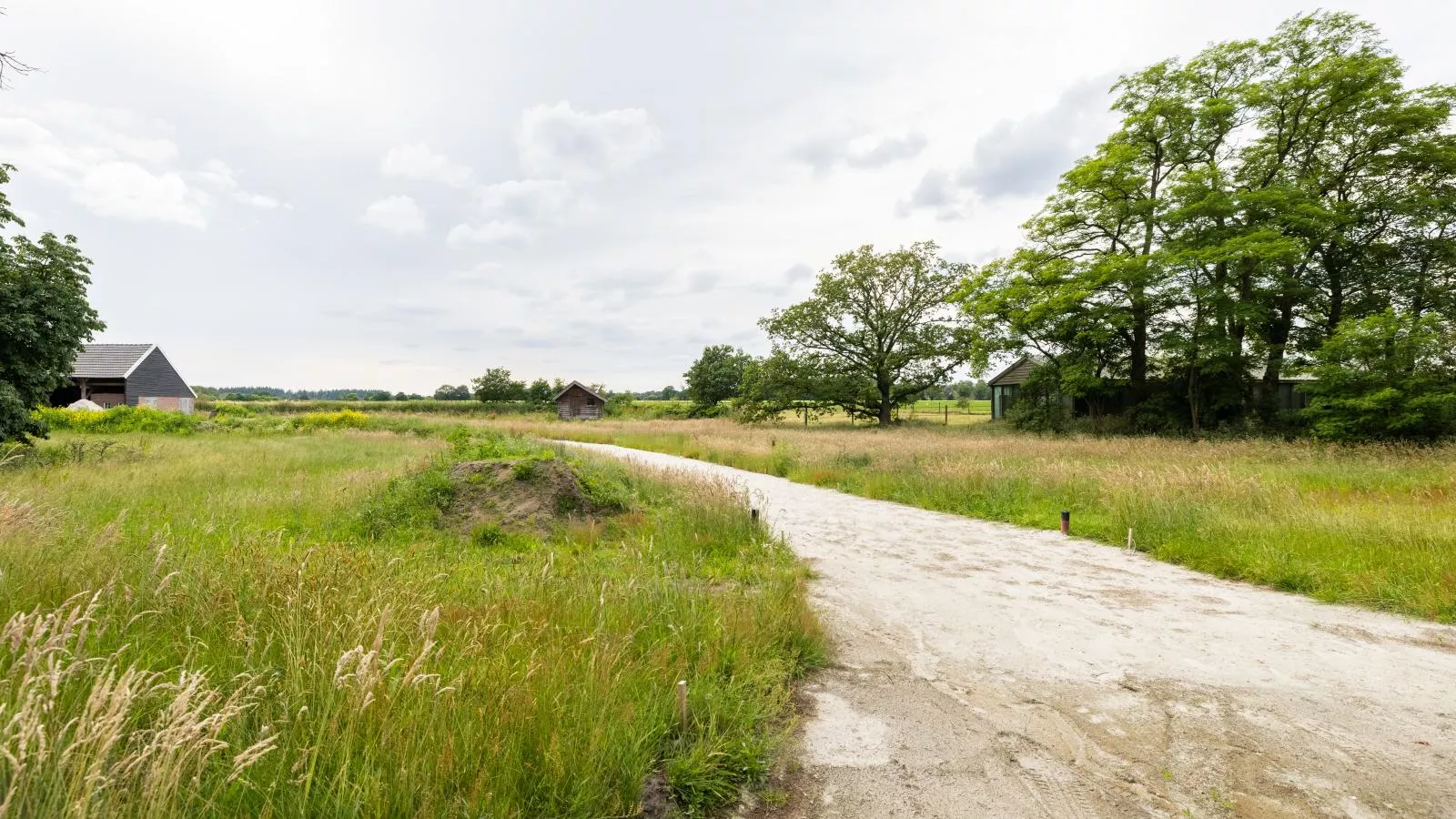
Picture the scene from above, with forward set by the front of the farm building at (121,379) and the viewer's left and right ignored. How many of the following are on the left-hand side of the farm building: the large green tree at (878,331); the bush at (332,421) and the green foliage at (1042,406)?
3

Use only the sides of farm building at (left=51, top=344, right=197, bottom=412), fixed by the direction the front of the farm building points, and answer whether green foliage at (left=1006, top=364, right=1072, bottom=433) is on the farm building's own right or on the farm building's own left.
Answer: on the farm building's own left

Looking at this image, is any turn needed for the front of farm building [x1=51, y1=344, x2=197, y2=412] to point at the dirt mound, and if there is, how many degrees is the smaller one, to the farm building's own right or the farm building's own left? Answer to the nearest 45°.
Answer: approximately 45° to the farm building's own left

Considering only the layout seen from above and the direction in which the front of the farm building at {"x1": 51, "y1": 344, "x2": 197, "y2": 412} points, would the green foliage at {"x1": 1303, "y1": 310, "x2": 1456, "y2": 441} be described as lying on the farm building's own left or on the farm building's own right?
on the farm building's own left

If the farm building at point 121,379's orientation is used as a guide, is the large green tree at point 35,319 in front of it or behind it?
in front

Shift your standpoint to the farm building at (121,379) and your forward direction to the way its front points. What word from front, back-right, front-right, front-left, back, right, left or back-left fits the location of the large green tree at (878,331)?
left

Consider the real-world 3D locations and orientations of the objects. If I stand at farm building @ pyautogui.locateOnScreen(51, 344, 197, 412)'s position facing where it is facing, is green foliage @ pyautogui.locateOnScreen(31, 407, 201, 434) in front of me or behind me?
in front

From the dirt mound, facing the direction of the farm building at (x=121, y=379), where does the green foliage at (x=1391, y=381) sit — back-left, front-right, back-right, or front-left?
back-right

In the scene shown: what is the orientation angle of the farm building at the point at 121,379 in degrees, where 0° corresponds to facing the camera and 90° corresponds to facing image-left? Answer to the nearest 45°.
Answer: approximately 45°

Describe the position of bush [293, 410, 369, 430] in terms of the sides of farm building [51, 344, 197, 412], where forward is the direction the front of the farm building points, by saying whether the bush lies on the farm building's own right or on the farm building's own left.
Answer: on the farm building's own left
